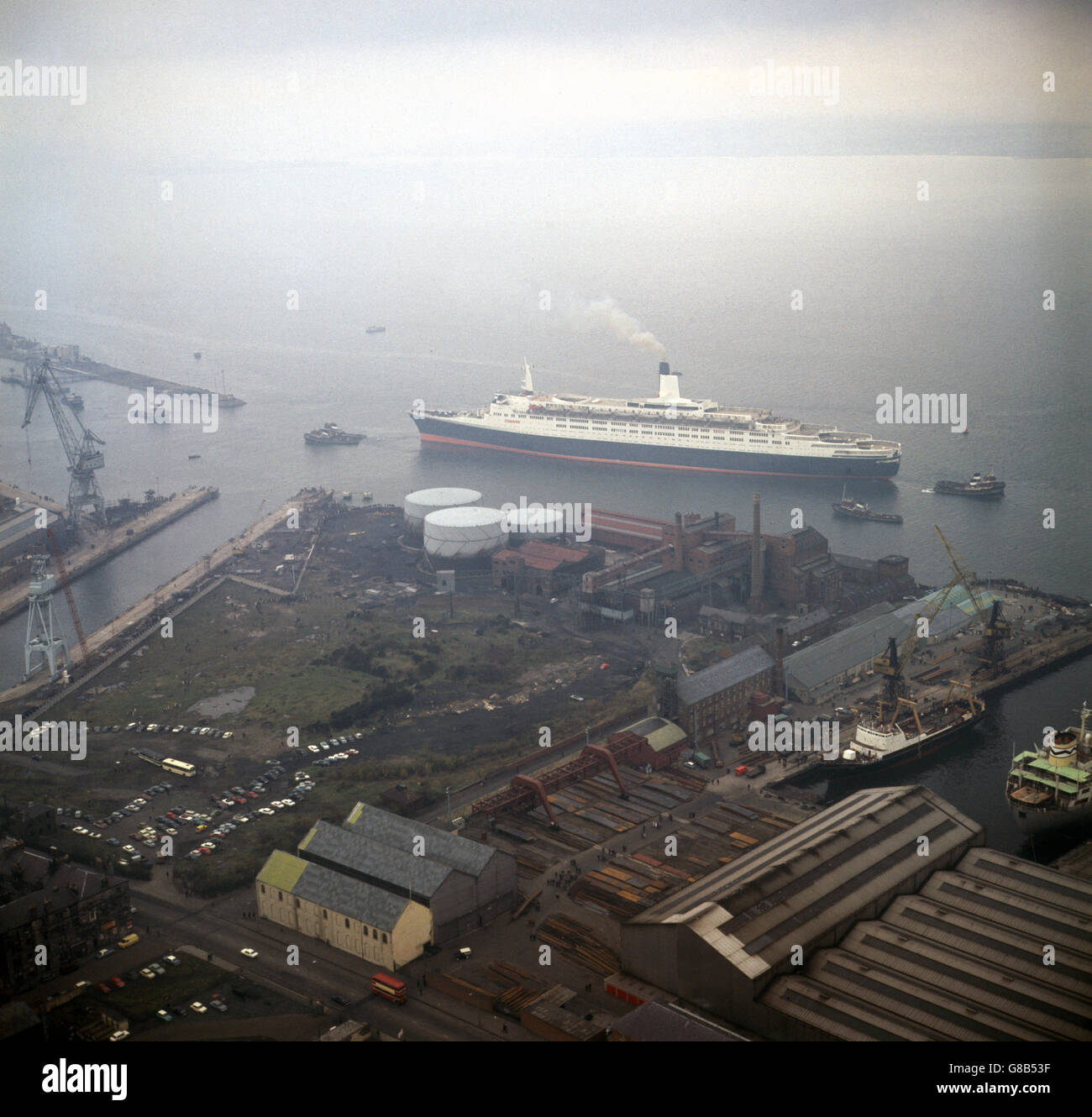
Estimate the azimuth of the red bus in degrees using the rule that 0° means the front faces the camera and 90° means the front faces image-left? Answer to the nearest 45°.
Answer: approximately 315°

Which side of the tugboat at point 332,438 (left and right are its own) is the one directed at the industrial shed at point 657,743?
left

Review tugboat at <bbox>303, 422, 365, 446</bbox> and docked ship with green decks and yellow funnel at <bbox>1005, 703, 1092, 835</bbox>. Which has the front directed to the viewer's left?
the tugboat

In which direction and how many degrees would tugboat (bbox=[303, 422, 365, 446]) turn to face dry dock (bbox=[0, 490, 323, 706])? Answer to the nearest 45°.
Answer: approximately 90° to its left

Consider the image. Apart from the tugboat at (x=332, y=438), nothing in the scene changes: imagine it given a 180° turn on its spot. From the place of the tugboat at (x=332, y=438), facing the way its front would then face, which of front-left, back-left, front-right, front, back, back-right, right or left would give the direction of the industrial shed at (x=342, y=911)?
right

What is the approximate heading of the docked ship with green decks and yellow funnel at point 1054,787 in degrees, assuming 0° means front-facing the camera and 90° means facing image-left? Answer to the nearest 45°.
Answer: approximately 225°

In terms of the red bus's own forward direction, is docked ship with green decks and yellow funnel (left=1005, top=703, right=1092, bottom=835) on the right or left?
on its left
